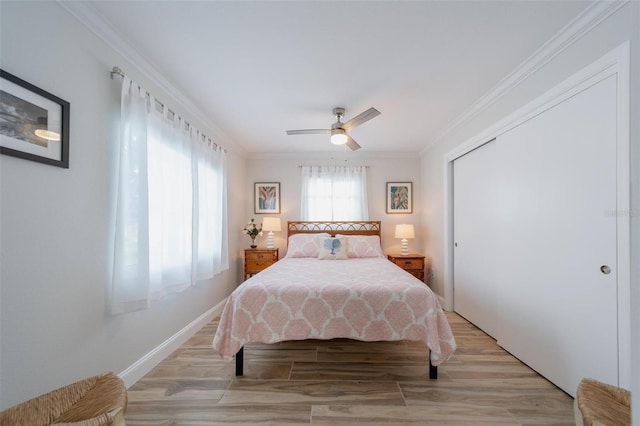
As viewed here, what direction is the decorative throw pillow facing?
toward the camera

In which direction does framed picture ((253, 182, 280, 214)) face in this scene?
toward the camera

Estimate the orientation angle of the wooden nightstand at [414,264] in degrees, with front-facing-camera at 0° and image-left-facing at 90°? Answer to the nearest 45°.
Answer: approximately 0°

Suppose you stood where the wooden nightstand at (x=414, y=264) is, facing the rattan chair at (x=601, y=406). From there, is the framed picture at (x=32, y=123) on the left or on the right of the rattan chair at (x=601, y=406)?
right

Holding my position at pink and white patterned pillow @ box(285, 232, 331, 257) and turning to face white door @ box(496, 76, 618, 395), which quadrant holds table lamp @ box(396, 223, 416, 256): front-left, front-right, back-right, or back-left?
front-left

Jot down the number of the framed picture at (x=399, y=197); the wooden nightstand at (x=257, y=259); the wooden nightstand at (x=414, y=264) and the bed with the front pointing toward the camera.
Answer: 4

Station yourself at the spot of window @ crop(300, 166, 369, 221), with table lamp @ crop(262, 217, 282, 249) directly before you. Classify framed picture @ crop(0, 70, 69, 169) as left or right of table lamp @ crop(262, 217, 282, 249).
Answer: left

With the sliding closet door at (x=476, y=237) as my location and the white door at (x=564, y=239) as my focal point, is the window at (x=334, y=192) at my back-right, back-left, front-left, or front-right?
back-right

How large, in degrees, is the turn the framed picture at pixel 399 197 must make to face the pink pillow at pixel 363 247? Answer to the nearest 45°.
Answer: approximately 45° to its right

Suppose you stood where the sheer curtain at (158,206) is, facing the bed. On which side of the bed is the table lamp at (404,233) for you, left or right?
left

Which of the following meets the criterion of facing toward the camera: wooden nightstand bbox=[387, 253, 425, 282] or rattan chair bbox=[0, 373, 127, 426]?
the wooden nightstand

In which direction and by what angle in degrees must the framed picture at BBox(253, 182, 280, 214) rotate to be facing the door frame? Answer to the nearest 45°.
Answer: approximately 45° to its left

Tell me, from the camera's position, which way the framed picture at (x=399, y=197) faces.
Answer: facing the viewer

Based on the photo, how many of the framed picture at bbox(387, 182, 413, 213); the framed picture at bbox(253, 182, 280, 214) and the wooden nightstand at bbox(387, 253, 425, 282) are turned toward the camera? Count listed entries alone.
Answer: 3
